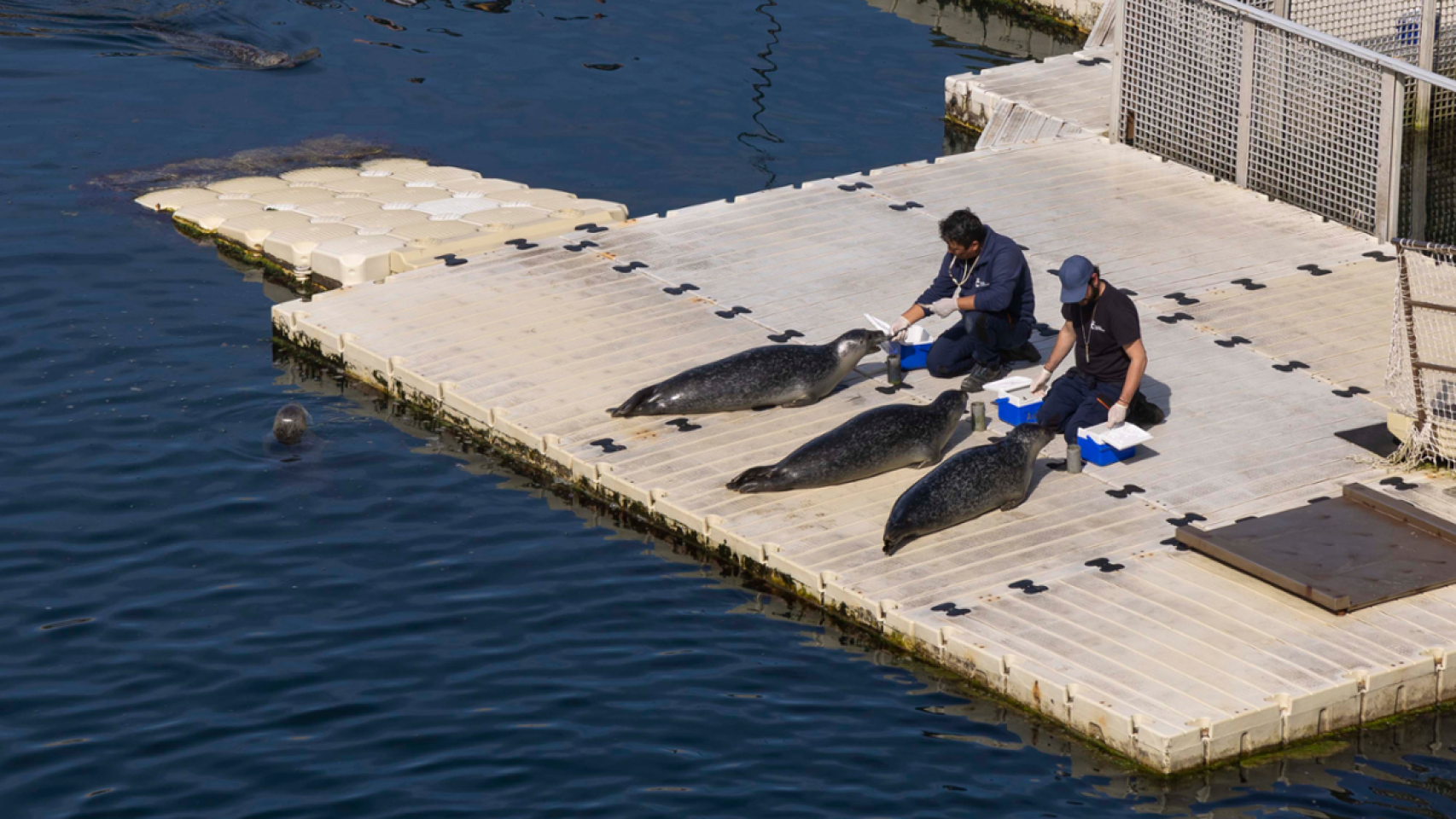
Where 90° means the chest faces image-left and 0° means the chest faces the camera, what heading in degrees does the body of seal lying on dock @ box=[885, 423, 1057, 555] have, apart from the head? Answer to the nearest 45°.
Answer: approximately 225°

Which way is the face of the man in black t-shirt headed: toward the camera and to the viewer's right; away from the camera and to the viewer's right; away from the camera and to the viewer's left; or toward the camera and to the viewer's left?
toward the camera and to the viewer's left

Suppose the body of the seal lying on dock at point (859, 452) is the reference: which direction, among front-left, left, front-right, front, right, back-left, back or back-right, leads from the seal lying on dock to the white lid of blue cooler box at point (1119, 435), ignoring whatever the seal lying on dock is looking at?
front-right

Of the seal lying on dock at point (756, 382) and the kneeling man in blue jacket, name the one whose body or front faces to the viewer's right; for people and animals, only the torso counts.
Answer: the seal lying on dock

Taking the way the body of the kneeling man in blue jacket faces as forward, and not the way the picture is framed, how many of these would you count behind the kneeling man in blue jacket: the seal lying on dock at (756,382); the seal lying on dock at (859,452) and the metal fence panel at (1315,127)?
1

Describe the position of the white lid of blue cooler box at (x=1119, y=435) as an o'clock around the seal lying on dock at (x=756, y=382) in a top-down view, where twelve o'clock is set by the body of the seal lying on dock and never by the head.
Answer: The white lid of blue cooler box is roughly at 1 o'clock from the seal lying on dock.

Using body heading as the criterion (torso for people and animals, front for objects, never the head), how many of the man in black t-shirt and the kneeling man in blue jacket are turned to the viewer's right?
0

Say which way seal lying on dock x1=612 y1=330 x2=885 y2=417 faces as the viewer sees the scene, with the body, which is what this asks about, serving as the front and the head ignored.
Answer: to the viewer's right

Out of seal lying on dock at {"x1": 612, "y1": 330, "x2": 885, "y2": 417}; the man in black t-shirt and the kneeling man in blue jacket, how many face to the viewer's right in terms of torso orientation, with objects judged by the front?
1

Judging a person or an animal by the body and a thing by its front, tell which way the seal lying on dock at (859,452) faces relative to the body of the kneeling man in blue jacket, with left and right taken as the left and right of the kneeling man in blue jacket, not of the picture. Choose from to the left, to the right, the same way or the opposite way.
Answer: the opposite way

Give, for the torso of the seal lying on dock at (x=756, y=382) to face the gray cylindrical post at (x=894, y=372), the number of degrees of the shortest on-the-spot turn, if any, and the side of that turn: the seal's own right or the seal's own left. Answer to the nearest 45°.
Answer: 0° — it already faces it
